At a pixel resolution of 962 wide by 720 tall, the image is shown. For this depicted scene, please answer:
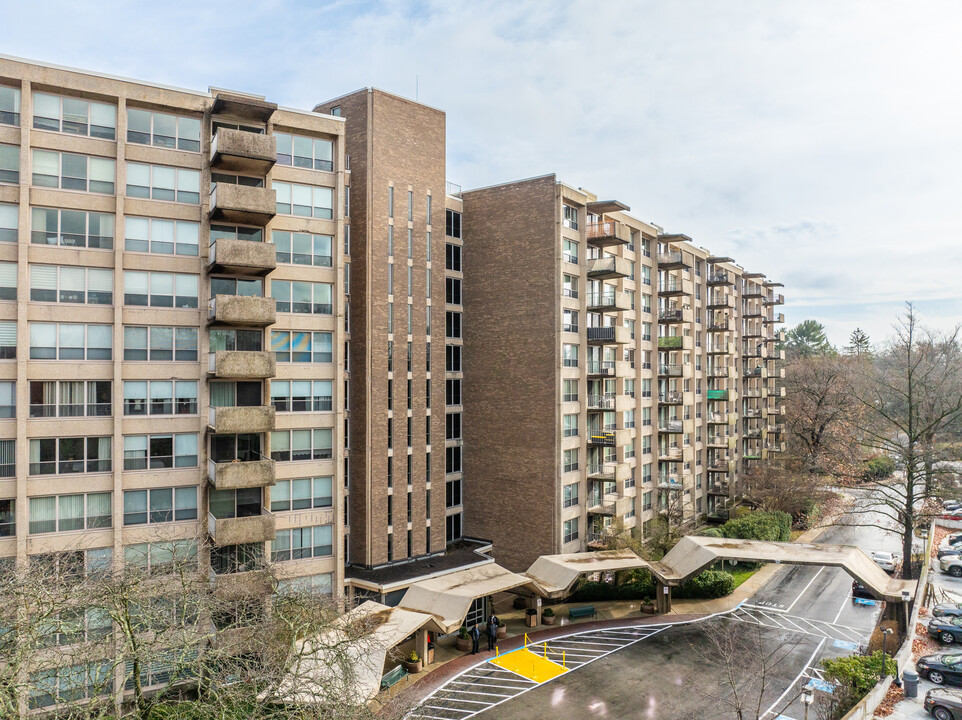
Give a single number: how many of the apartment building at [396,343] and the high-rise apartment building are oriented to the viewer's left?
0

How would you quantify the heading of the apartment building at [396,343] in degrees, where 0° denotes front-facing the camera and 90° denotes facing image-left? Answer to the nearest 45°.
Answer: approximately 315°

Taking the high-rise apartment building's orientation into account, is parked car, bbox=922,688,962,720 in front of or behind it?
in front

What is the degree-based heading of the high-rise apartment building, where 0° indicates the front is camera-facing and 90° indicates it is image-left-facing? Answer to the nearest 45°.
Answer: approximately 315°

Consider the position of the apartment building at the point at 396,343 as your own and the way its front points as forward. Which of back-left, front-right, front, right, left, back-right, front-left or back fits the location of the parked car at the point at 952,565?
front-left

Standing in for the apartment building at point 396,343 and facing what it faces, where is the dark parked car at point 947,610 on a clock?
The dark parked car is roughly at 11 o'clock from the apartment building.

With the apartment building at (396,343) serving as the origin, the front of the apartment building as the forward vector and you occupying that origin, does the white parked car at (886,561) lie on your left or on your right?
on your left

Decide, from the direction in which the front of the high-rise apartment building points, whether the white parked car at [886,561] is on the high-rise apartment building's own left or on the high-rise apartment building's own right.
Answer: on the high-rise apartment building's own left
